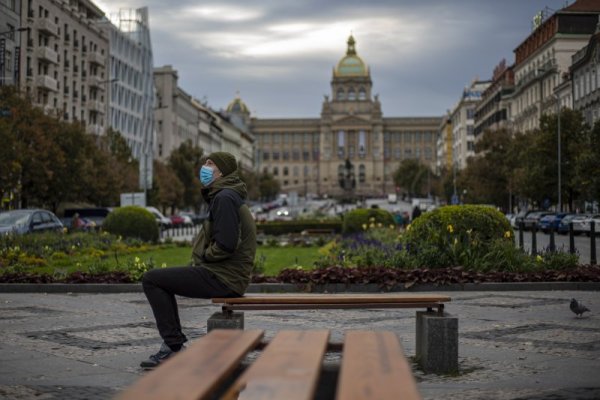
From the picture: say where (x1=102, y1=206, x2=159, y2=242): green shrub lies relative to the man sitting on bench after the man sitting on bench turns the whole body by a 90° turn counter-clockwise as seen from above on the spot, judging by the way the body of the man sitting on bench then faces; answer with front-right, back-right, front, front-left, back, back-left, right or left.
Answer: back

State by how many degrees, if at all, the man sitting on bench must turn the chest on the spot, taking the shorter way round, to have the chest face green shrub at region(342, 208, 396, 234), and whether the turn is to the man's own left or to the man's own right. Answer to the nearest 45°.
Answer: approximately 90° to the man's own right

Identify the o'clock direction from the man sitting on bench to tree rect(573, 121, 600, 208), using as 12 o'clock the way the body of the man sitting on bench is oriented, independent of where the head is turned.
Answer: The tree is roughly at 4 o'clock from the man sitting on bench.

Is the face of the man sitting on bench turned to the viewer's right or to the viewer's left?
to the viewer's left

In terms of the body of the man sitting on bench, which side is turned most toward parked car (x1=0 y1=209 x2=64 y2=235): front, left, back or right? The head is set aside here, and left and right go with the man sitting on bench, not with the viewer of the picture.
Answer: right

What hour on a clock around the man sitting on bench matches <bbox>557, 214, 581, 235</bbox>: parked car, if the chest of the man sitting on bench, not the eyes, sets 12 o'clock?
The parked car is roughly at 4 o'clock from the man sitting on bench.

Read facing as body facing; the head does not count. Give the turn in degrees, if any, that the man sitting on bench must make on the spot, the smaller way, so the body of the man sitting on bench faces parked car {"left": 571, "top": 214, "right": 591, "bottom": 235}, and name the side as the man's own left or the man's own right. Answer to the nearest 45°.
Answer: approximately 135° to the man's own right

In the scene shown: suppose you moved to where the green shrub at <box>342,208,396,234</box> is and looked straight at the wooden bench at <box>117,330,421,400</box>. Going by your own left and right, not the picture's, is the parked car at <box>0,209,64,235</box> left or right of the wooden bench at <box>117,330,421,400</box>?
right

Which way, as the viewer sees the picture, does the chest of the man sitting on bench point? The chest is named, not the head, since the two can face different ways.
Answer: to the viewer's left

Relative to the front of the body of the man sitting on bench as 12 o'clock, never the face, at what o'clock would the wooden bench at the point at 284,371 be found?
The wooden bench is roughly at 9 o'clock from the man sitting on bench.

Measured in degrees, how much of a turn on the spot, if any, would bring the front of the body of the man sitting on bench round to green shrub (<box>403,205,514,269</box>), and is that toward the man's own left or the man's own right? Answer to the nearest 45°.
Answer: approximately 135° to the man's own right
